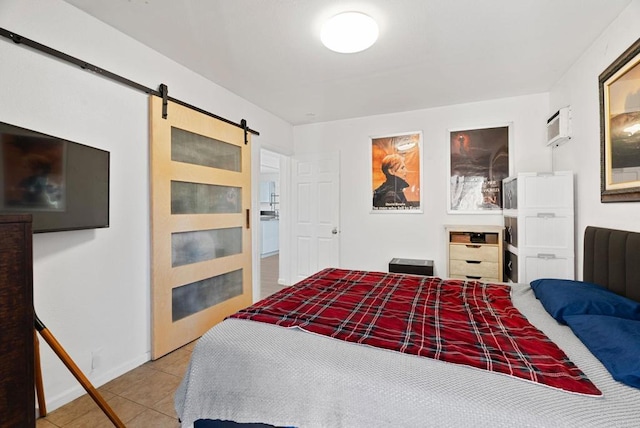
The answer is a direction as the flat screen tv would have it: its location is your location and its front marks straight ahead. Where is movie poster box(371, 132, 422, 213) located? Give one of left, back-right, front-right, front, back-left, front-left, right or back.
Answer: front-left

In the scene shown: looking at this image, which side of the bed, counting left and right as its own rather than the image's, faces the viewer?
left

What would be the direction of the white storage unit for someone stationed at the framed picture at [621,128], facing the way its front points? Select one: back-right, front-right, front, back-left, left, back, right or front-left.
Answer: right

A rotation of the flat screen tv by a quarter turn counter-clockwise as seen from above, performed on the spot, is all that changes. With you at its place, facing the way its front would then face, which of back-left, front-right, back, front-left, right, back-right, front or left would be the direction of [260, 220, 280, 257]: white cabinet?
front

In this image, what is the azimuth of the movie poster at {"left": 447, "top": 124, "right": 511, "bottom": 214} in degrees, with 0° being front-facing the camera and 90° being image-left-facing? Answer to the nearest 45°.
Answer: approximately 0°

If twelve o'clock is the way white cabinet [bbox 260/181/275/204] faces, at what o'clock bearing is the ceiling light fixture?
The ceiling light fixture is roughly at 12 o'clock from the white cabinet.

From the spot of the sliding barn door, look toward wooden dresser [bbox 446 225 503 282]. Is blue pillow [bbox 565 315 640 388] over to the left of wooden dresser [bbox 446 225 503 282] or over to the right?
right

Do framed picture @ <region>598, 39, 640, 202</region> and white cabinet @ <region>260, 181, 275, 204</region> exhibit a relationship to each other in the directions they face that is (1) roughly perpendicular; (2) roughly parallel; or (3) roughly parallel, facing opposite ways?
roughly perpendicular

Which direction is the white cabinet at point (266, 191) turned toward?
toward the camera

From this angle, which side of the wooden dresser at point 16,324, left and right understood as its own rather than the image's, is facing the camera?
right

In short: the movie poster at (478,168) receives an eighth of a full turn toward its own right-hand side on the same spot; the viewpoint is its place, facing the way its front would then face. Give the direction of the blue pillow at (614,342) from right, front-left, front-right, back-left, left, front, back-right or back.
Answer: front-left

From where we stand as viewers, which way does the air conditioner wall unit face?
facing the viewer and to the left of the viewer

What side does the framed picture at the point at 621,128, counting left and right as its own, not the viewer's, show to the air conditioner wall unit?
right

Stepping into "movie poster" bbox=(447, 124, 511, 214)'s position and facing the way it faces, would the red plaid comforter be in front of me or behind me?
in front

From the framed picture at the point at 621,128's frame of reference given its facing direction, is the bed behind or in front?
in front
